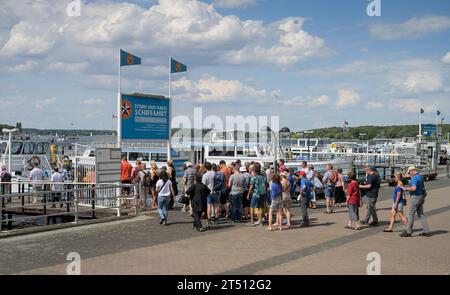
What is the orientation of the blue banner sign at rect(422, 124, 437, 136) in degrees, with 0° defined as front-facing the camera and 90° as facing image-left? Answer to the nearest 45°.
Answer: approximately 0°

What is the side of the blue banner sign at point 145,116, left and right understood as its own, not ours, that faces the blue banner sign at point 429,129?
left

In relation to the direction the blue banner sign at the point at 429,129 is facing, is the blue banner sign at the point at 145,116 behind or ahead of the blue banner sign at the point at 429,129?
ahead

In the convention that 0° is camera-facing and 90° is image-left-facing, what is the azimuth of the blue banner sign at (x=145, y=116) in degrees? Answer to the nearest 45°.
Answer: approximately 315°

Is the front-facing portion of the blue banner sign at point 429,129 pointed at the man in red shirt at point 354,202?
yes

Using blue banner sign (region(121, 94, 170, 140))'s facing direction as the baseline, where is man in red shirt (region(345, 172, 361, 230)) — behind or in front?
in front
